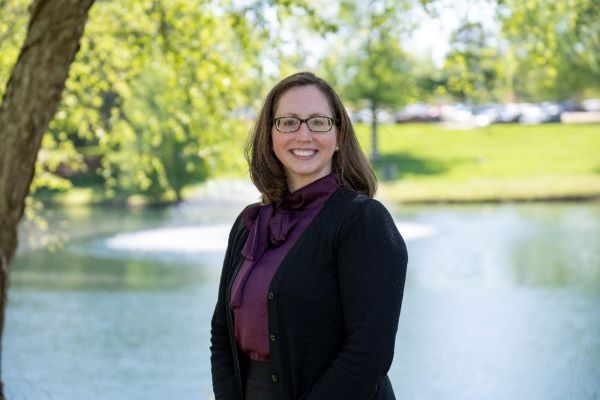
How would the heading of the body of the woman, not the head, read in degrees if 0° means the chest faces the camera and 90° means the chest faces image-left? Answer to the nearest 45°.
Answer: approximately 45°

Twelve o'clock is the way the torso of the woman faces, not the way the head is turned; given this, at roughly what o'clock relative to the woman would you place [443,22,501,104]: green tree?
The green tree is roughly at 5 o'clock from the woman.
